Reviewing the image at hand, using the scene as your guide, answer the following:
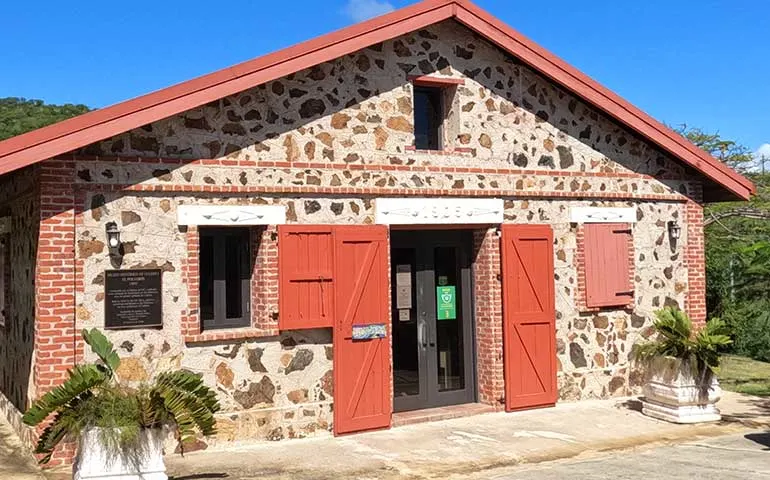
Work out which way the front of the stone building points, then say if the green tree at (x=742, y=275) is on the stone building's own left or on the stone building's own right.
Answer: on the stone building's own left

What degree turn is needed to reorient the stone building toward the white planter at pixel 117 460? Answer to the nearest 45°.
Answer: approximately 90° to its right

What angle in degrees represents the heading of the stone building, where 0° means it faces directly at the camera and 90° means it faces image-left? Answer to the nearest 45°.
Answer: approximately 315°

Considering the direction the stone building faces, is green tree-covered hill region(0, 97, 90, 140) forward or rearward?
rearward

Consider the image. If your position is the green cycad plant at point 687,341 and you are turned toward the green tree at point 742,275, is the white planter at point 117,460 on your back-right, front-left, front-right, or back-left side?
back-left

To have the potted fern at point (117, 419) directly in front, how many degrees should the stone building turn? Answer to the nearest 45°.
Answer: approximately 90° to its right

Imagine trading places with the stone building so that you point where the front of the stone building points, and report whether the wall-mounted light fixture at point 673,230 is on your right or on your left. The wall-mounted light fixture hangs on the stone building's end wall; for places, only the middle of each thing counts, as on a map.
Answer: on your left
